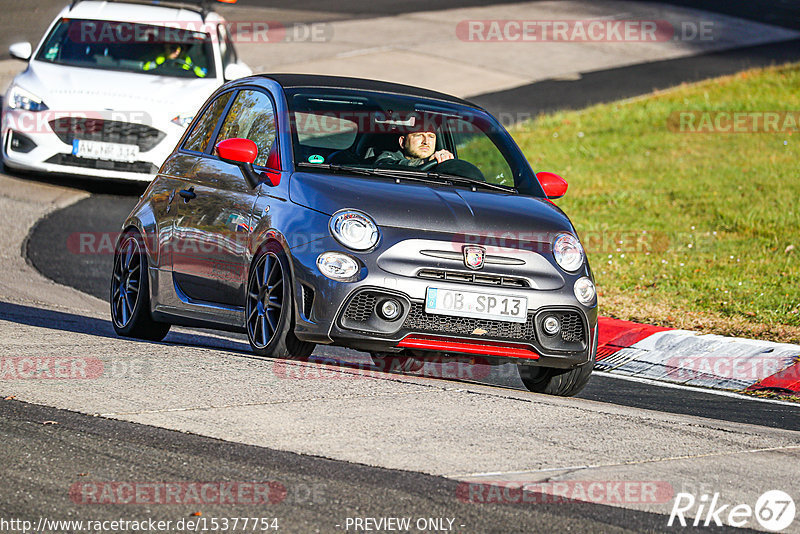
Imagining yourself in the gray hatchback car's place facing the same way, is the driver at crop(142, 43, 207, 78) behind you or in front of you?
behind

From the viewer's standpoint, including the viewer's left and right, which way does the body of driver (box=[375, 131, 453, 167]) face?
facing the viewer and to the right of the viewer

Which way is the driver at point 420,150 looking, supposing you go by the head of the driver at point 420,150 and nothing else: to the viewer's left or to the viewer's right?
to the viewer's right

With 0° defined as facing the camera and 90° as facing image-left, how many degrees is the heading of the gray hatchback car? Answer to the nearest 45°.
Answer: approximately 315°

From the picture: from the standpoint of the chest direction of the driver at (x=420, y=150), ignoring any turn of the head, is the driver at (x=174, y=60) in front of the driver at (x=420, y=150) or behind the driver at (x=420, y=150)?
behind
